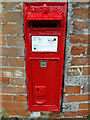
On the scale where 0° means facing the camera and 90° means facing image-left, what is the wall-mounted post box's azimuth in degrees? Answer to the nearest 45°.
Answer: approximately 0°
